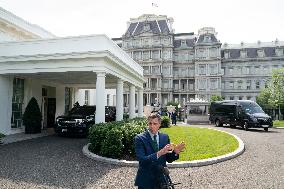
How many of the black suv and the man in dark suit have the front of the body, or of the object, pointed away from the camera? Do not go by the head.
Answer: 0

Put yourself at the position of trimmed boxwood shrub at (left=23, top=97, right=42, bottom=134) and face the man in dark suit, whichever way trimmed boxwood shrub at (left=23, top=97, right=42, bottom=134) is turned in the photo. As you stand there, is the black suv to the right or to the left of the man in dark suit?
left

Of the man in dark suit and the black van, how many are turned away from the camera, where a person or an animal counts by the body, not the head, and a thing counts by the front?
0

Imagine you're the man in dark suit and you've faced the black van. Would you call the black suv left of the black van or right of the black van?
left

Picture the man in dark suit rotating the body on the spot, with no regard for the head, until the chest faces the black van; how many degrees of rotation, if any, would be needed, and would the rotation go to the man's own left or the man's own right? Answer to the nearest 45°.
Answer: approximately 135° to the man's own left

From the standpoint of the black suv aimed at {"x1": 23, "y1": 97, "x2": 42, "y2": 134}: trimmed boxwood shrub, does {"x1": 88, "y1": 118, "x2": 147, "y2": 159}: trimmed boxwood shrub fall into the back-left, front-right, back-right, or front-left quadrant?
back-left

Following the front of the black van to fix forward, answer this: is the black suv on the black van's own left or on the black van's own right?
on the black van's own right

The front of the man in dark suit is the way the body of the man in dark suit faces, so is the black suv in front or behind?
behind

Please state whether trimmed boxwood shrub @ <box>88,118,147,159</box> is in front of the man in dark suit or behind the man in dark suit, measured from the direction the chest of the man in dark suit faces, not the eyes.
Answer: behind

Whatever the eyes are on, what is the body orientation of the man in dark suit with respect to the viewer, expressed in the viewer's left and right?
facing the viewer and to the right of the viewer

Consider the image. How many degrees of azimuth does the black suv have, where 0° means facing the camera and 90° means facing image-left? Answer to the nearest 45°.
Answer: approximately 45°
